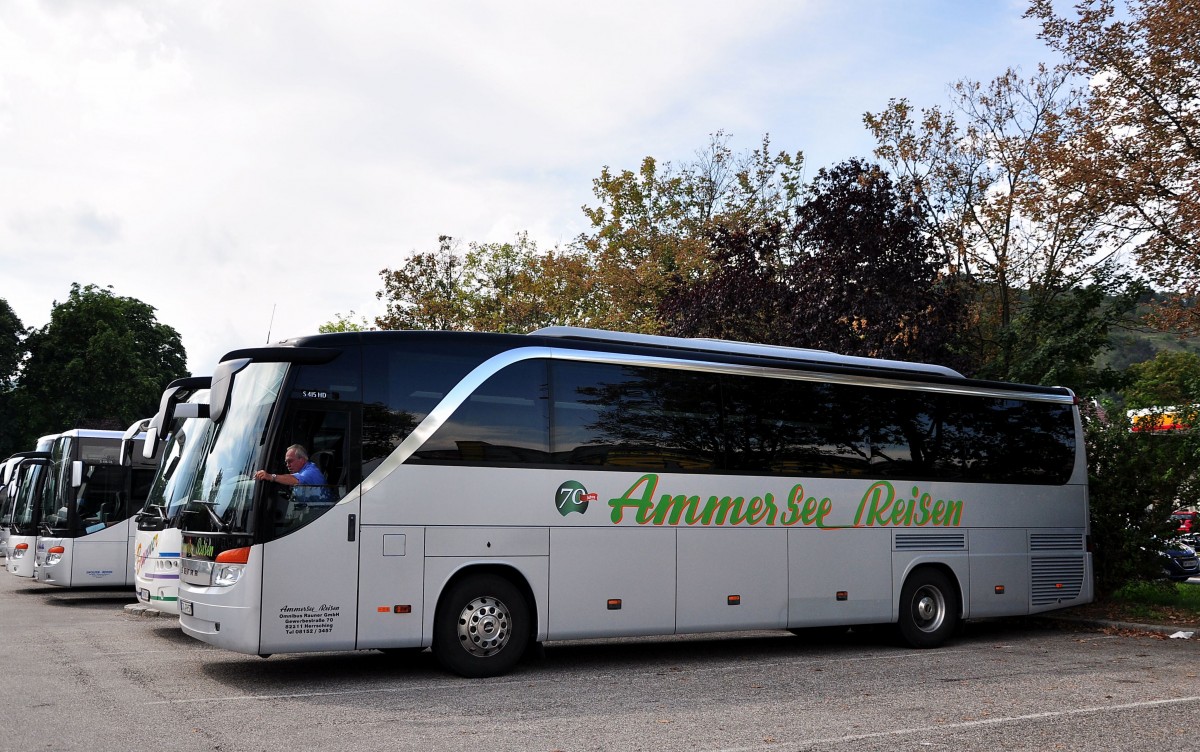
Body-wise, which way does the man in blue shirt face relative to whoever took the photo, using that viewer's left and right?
facing to the left of the viewer

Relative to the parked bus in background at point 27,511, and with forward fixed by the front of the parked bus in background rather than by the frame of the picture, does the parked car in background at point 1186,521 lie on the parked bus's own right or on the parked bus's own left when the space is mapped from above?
on the parked bus's own left

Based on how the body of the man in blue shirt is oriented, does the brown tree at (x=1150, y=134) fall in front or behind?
behind

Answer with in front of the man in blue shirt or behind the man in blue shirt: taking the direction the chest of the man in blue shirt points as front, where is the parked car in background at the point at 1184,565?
behind

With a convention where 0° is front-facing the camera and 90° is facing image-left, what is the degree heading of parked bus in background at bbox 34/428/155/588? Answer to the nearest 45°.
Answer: approximately 45°

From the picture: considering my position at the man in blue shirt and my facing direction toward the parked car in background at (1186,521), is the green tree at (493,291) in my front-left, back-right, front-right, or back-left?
front-left

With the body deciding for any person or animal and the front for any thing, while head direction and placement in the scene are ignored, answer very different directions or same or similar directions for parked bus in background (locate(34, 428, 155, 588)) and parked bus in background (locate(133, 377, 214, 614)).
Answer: same or similar directions

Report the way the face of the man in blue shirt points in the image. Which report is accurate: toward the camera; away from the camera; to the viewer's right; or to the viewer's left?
to the viewer's left

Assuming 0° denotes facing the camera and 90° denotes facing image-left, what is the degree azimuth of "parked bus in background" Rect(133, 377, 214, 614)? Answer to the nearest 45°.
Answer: approximately 45°

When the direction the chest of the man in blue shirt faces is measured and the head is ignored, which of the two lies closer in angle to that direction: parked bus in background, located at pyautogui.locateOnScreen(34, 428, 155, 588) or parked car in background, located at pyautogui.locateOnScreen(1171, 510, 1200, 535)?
the parked bus in background

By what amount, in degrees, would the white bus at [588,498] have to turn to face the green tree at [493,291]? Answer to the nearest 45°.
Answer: approximately 135° to its right

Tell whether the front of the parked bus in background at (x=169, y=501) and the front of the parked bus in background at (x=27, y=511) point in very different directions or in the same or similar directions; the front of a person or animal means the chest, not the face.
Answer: same or similar directions

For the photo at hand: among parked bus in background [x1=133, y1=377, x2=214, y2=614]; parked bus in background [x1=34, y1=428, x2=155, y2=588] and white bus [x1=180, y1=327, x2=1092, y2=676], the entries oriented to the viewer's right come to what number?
0

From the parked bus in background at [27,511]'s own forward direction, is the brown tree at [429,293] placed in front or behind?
behind

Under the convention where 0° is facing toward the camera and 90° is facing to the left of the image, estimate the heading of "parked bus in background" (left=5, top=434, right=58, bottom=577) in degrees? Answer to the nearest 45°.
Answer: approximately 45°

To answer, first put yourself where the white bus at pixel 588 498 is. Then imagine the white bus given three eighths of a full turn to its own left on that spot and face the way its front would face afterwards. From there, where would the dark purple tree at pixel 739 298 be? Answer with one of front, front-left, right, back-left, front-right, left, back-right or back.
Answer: left

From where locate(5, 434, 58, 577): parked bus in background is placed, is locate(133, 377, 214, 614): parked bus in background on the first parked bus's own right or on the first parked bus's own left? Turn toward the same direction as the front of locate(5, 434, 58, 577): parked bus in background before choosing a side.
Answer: on the first parked bus's own left

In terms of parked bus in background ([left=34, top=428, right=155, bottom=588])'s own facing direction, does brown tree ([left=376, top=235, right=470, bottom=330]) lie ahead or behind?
behind
